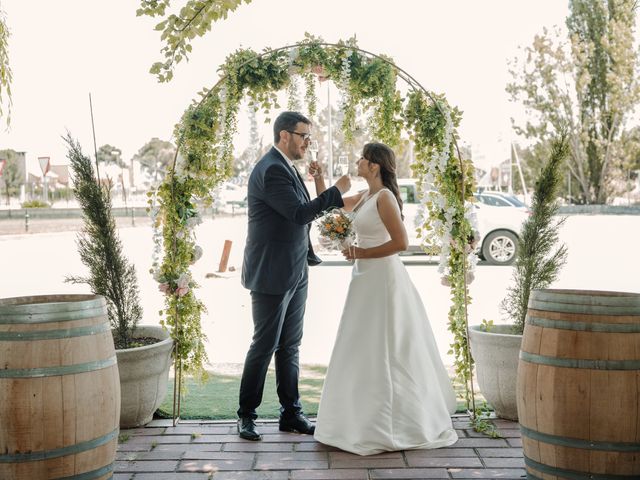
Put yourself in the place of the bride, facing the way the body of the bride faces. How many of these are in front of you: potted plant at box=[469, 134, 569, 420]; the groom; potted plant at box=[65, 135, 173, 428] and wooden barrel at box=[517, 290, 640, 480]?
2

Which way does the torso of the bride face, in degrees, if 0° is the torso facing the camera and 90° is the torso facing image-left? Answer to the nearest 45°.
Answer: approximately 90°

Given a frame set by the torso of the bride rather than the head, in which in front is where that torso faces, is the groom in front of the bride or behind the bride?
in front

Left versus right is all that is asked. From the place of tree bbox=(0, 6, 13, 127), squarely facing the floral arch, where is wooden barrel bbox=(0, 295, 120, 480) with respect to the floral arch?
right

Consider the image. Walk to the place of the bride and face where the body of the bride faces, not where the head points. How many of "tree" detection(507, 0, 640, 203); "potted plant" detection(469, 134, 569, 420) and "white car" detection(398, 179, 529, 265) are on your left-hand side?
0

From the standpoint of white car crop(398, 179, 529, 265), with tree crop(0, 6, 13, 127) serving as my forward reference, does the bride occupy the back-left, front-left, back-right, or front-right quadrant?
front-left

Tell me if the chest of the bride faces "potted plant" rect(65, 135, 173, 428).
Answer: yes

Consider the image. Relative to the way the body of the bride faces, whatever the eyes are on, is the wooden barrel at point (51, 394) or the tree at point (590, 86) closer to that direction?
the wooden barrel

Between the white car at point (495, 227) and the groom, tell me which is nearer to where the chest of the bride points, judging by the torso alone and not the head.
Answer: the groom

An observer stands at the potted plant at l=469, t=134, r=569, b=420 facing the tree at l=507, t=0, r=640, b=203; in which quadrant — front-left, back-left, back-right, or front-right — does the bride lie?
back-left

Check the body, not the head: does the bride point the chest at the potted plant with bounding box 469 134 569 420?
no

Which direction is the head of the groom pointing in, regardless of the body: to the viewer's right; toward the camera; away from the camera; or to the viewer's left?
to the viewer's right

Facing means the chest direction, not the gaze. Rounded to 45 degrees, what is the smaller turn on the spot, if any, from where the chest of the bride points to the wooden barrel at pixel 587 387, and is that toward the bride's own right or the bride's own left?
approximately 135° to the bride's own left

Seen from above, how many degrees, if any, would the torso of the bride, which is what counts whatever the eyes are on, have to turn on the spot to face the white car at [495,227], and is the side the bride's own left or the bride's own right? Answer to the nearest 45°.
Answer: approximately 90° to the bride's own right

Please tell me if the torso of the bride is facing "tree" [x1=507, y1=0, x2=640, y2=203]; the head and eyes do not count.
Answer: no

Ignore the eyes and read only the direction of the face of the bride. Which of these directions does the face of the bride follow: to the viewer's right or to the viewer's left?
to the viewer's left

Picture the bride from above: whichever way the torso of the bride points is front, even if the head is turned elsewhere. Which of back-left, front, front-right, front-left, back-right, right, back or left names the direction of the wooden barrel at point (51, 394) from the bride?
front-left
